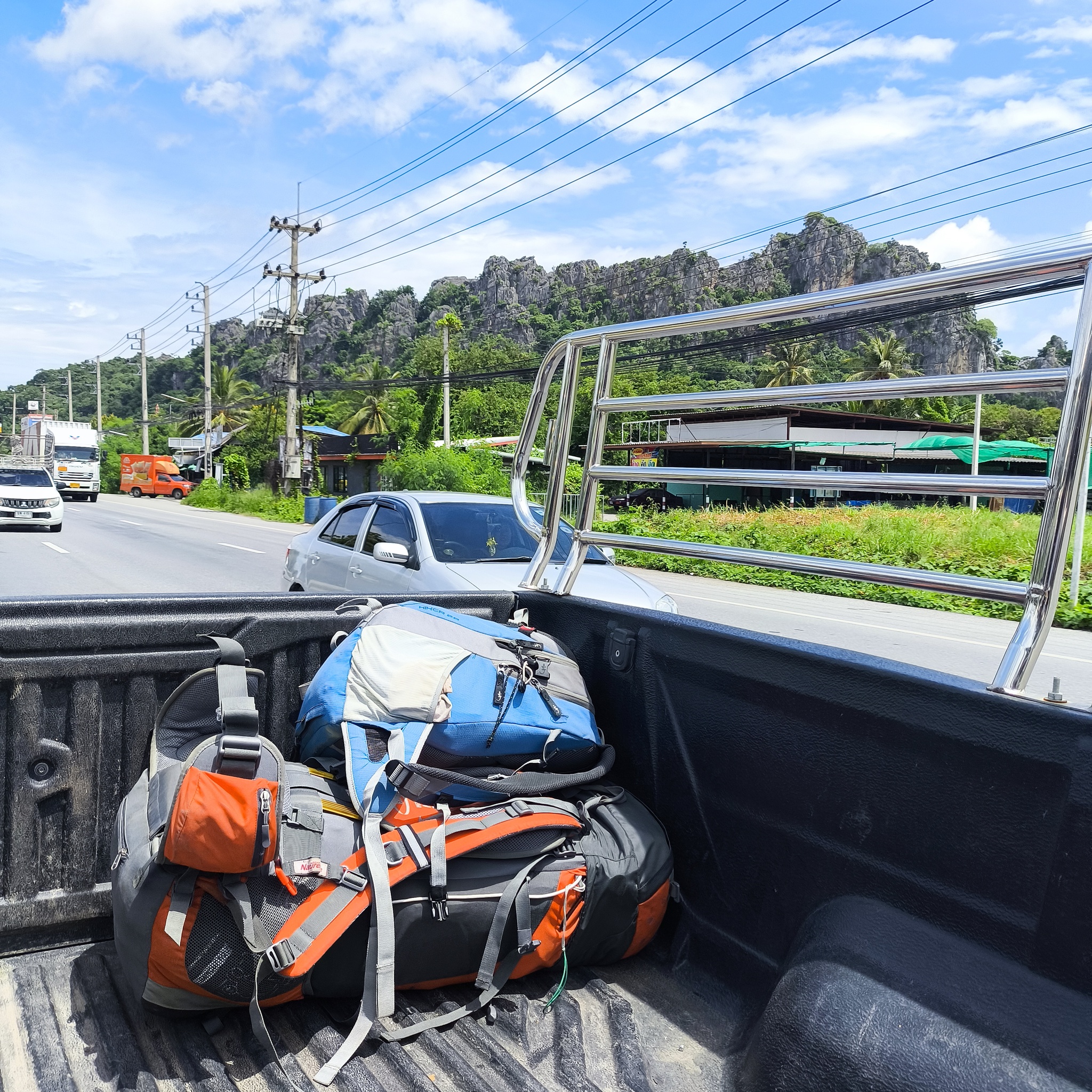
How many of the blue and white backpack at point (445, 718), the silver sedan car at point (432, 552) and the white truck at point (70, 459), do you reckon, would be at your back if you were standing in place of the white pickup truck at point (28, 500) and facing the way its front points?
1

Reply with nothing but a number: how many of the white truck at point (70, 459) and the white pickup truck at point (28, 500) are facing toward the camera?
2

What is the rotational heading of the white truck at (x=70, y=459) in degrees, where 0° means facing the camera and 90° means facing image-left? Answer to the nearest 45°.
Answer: approximately 0°

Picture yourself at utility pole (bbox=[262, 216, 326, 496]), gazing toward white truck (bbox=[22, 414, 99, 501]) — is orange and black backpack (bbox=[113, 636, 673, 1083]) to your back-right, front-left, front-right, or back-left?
back-left

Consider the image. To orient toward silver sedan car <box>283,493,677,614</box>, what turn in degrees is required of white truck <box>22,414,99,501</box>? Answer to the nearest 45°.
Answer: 0° — it already faces it

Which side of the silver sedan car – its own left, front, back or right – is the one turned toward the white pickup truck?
back

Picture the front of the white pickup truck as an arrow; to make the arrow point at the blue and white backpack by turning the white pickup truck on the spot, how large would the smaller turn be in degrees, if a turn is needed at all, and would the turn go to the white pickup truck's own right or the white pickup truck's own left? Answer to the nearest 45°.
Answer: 0° — it already faces it

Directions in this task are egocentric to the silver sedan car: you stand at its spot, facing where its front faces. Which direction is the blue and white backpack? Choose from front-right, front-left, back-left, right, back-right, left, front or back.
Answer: front-right

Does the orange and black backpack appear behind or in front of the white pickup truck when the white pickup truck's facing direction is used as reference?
in front

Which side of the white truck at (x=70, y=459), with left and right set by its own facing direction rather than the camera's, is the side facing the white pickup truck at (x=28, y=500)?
front

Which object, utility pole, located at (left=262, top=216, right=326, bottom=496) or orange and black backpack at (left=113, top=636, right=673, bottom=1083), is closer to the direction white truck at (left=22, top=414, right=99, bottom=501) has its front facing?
the orange and black backpack

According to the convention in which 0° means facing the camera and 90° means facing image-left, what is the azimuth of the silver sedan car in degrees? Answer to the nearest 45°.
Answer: approximately 315°

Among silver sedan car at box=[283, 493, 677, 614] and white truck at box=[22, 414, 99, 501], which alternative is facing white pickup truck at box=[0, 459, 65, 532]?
the white truck
